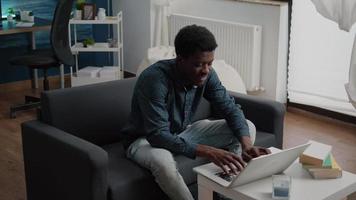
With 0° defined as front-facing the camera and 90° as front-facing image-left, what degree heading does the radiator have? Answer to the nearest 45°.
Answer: approximately 45°

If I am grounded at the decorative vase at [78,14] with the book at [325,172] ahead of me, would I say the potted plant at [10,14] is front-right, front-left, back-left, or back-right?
back-right

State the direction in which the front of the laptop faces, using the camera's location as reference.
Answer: facing away from the viewer and to the left of the viewer

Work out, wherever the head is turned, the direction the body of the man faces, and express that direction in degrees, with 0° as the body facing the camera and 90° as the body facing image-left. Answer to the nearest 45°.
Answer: approximately 315°

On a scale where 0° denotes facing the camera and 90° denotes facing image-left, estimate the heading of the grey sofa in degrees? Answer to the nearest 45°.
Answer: approximately 315°

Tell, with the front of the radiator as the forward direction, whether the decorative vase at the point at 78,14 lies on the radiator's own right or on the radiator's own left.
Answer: on the radiator's own right

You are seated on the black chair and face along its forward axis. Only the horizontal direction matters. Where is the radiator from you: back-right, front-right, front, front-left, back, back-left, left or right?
back

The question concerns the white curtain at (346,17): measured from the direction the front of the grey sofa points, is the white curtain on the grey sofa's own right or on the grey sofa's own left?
on the grey sofa's own left

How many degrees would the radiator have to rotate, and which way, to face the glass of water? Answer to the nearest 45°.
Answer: approximately 45° to its left

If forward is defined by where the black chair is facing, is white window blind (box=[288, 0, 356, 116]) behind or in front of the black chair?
behind

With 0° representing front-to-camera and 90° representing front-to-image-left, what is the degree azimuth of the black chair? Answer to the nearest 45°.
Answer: approximately 90°
